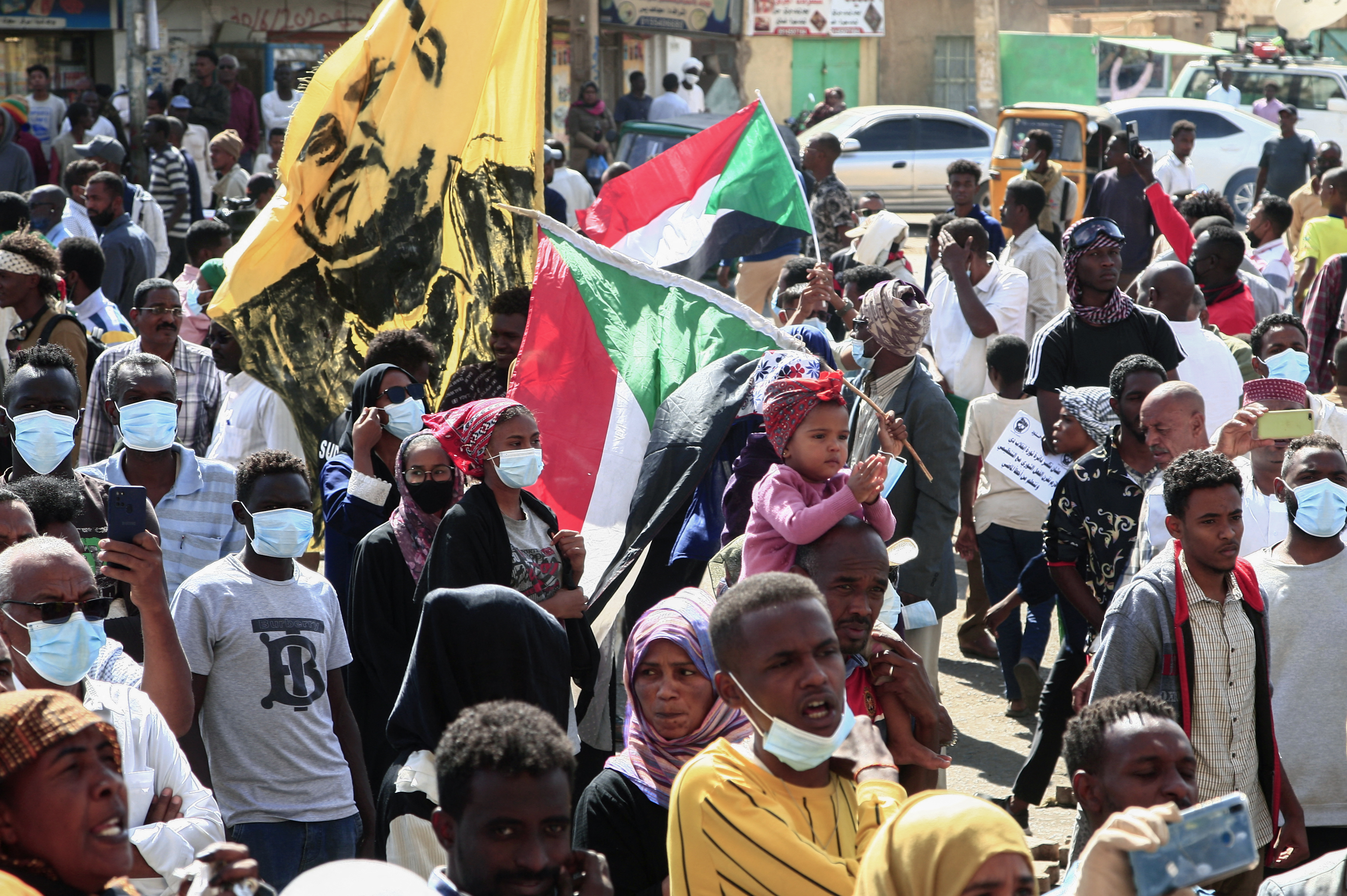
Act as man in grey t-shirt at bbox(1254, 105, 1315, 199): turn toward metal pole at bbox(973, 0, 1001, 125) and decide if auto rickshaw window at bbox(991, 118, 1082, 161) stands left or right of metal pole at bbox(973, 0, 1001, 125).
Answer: left

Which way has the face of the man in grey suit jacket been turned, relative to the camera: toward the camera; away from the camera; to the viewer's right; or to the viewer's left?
to the viewer's left

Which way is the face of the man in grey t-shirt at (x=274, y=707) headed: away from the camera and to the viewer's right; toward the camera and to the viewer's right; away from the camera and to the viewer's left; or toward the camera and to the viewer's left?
toward the camera and to the viewer's right

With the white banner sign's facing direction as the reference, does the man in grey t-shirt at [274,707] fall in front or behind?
in front

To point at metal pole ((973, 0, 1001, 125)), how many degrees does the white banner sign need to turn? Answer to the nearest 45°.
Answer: approximately 135° to its left

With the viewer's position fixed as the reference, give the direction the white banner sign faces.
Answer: facing the viewer
